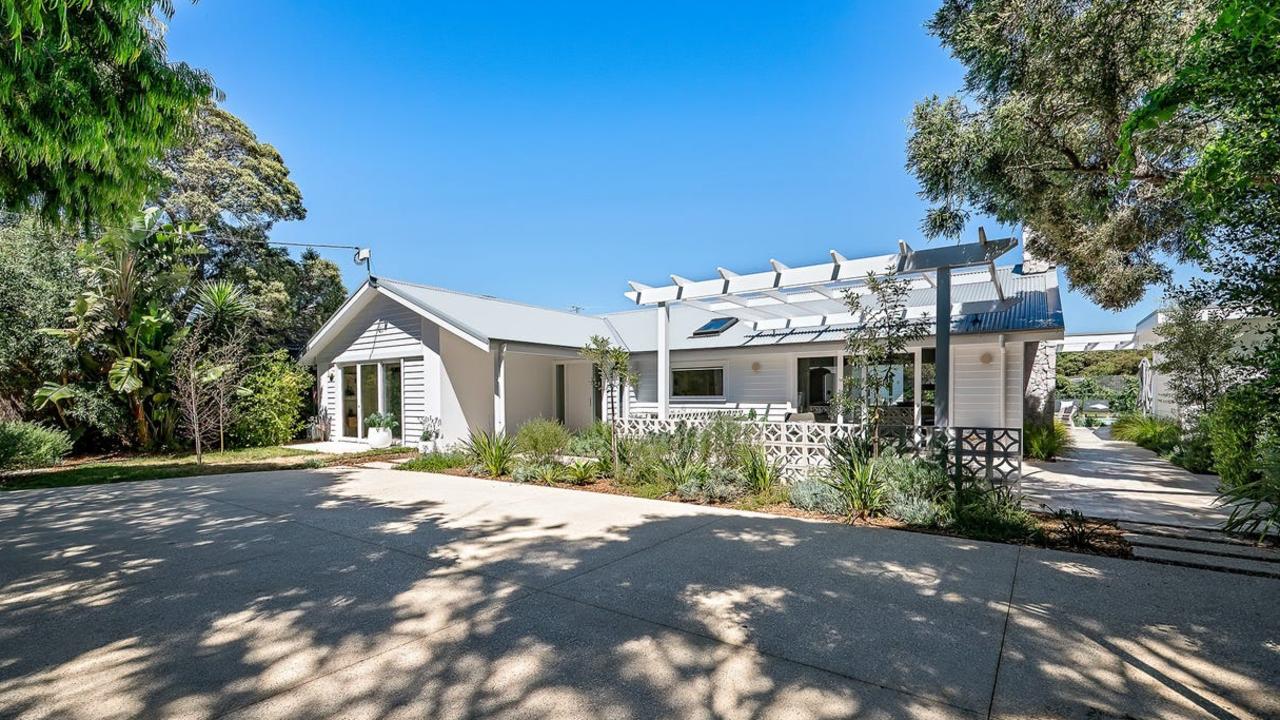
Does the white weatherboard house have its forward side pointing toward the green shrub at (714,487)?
yes

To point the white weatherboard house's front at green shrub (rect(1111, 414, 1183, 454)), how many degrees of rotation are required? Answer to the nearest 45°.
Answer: approximately 90° to its left

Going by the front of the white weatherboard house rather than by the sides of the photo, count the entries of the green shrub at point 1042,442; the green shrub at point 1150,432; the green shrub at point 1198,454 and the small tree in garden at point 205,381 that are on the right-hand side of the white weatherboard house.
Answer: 1

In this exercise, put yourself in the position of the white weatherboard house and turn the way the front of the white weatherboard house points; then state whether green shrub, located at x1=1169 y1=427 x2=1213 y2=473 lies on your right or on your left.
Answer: on your left

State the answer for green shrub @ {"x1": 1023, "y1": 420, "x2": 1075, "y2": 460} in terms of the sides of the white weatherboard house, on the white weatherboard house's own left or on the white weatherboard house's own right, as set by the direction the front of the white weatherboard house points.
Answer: on the white weatherboard house's own left

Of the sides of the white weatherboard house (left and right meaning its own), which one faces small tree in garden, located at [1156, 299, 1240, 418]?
left

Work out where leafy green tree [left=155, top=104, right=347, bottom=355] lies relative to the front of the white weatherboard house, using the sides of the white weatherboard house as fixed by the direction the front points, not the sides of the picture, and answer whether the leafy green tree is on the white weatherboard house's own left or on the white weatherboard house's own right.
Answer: on the white weatherboard house's own right

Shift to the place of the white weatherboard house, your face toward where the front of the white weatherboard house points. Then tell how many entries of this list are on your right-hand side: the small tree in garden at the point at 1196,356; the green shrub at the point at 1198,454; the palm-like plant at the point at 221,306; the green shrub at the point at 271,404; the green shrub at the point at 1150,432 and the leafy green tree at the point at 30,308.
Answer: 3

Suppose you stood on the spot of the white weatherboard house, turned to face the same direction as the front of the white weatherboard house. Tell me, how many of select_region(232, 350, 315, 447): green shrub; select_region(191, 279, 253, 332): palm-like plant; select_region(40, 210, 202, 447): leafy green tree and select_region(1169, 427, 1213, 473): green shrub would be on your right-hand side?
3

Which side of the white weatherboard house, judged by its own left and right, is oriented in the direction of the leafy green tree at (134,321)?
right

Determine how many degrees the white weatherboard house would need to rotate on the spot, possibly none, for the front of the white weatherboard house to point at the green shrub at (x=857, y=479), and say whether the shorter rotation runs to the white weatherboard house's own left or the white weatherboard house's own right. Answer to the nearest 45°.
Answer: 0° — it already faces it

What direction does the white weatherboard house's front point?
toward the camera

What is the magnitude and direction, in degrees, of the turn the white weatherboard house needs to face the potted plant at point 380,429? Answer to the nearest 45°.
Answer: approximately 90° to its right

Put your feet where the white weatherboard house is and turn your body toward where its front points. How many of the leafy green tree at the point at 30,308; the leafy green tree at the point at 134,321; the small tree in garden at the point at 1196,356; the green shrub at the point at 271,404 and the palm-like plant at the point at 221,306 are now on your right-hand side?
4

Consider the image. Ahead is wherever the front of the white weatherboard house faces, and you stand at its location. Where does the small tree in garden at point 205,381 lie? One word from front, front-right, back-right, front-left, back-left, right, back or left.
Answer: right

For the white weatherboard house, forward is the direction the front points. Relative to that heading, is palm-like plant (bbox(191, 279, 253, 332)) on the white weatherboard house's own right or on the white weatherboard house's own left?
on the white weatherboard house's own right

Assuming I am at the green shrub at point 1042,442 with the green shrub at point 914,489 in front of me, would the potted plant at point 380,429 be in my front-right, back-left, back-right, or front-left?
front-right

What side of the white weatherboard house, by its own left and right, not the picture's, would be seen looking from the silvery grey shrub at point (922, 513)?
front
